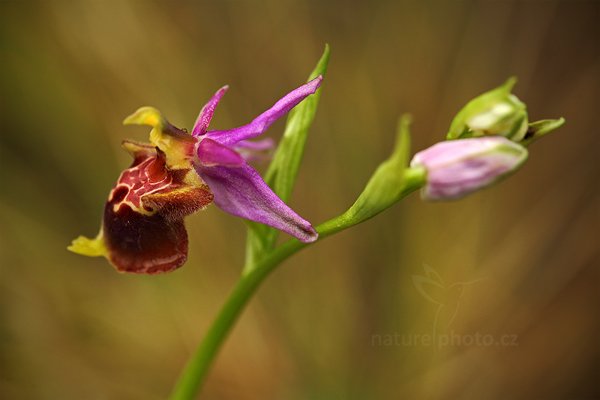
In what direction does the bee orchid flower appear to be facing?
to the viewer's left

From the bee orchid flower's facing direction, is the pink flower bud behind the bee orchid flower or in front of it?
behind
